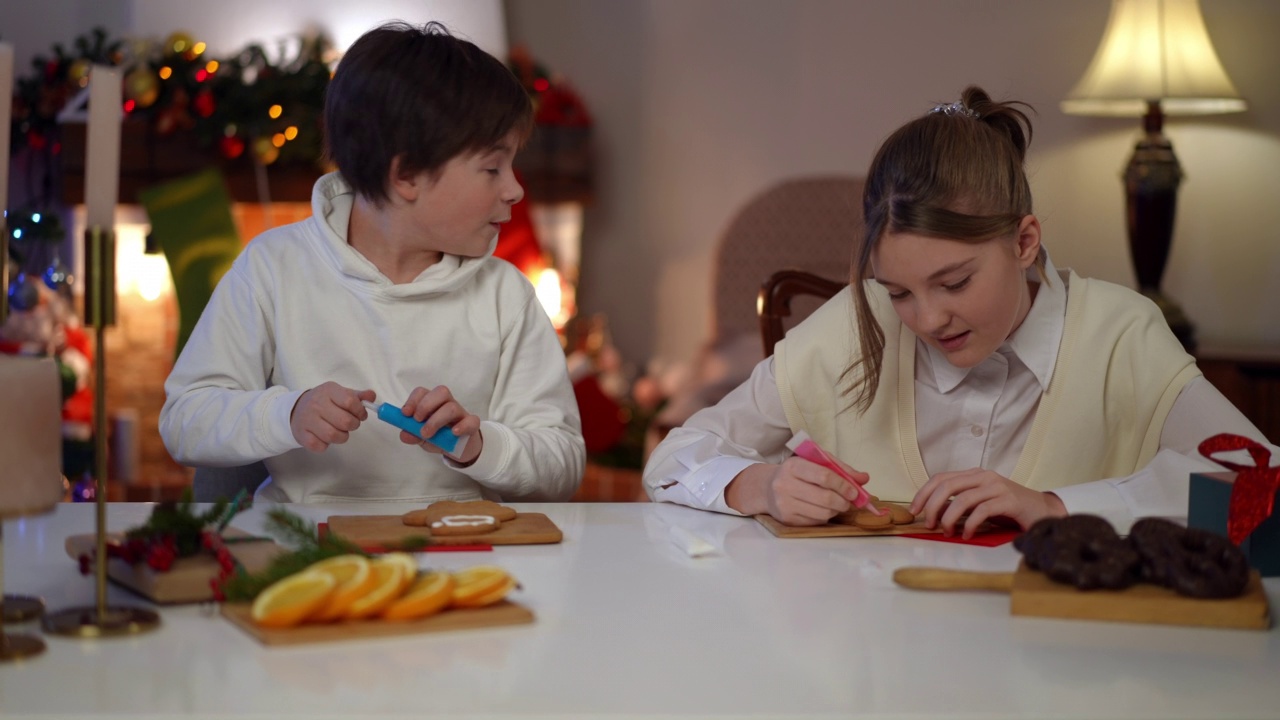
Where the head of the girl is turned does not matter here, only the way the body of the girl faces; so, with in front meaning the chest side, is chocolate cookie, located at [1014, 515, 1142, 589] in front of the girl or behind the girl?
in front

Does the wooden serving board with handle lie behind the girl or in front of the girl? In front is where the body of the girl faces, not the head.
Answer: in front

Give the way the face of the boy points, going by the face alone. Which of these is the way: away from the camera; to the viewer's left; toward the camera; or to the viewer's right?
to the viewer's right

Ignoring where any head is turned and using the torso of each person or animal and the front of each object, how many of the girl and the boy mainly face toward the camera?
2

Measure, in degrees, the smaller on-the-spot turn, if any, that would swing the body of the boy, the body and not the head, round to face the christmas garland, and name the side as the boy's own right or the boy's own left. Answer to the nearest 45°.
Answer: approximately 180°

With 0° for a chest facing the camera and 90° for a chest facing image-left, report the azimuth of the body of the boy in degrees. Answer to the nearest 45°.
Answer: approximately 0°

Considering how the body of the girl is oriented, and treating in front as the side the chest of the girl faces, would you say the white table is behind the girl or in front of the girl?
in front

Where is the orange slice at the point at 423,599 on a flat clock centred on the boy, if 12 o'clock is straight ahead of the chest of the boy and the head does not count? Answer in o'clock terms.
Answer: The orange slice is roughly at 12 o'clock from the boy.
